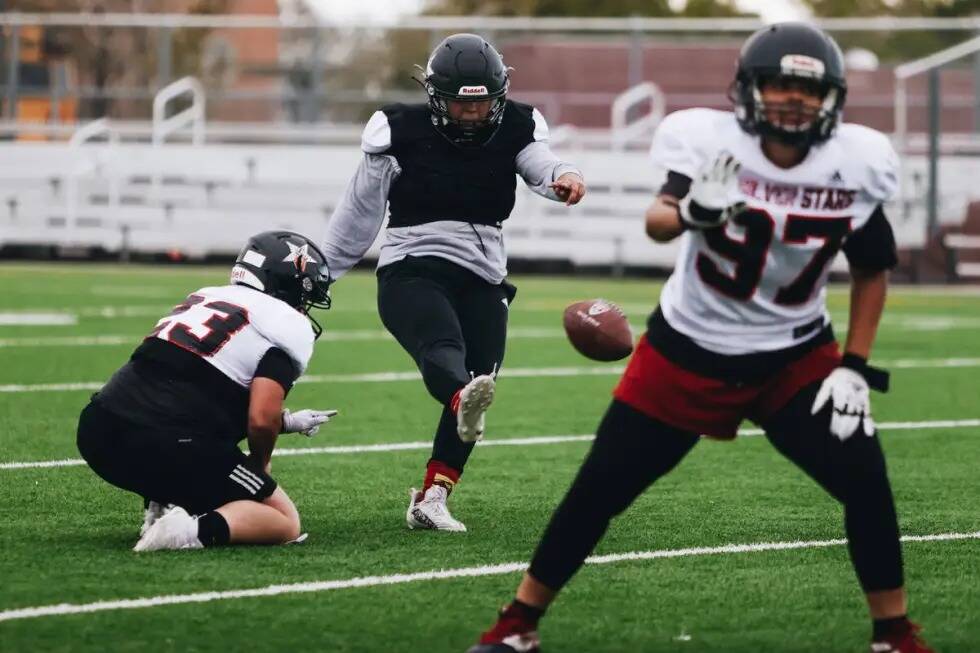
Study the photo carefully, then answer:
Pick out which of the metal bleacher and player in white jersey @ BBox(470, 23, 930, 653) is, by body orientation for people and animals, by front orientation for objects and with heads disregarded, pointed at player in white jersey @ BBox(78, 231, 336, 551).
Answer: the metal bleacher

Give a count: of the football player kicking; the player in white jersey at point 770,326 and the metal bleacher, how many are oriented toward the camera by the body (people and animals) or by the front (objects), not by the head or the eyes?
3

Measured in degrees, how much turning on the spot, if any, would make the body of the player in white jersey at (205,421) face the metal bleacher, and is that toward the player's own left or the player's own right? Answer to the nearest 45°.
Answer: approximately 45° to the player's own left

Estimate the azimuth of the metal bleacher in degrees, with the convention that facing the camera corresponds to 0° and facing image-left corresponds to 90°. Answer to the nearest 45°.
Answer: approximately 0°

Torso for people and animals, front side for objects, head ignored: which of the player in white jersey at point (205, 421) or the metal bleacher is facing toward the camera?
the metal bleacher

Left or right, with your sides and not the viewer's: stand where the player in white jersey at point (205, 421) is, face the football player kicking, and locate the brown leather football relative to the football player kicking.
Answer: right

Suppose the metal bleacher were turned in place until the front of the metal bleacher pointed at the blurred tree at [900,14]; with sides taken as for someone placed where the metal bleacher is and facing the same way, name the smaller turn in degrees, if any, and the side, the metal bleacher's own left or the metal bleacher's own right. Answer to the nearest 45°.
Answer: approximately 135° to the metal bleacher's own left

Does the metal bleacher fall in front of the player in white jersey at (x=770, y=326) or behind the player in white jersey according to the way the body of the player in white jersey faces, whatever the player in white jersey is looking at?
behind

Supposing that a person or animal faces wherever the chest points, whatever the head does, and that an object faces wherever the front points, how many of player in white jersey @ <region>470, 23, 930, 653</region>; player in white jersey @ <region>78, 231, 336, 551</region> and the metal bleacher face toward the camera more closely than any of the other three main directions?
2

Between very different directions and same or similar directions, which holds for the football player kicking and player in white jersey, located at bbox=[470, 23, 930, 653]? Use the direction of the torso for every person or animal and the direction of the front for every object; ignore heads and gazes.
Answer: same or similar directions

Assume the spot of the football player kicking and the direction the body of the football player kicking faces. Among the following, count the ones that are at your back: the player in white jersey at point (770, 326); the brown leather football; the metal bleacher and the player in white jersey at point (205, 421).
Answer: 1

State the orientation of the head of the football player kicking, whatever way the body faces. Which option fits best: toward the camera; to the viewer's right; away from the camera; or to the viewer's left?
toward the camera

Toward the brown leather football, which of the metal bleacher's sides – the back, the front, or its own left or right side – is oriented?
front

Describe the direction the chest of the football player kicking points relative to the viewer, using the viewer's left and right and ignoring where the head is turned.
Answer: facing the viewer

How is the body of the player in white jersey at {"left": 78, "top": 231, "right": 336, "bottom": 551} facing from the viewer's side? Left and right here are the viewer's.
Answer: facing away from the viewer and to the right of the viewer

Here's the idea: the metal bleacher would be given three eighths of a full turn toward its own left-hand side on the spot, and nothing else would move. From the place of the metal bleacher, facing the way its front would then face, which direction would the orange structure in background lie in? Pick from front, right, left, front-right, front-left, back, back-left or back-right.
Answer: left

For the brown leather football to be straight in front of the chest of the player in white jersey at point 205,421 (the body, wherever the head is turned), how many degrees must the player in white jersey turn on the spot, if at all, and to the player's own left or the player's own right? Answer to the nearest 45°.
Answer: approximately 45° to the player's own right

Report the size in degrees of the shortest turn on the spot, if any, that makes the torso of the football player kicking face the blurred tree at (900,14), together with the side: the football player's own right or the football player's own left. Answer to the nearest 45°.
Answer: approximately 180°
